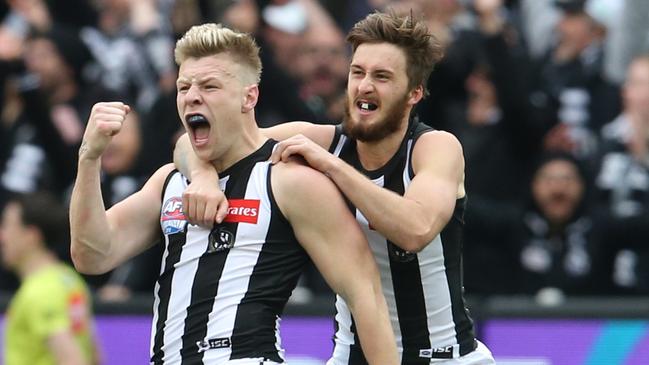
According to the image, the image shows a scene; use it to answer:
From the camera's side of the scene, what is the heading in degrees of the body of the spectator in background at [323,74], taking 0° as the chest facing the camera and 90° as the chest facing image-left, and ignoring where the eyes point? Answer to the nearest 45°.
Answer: approximately 0°

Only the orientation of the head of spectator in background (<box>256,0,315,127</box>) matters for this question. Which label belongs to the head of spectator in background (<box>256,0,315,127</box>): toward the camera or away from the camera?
toward the camera

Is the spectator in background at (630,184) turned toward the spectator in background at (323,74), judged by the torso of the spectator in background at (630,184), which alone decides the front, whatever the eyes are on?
no

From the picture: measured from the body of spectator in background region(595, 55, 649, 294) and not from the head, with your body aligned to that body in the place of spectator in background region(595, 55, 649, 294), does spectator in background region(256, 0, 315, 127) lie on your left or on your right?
on your right

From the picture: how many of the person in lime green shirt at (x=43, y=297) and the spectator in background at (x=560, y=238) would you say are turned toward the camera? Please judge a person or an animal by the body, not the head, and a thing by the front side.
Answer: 1

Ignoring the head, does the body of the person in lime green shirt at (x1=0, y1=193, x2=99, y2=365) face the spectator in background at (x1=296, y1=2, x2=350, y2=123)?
no

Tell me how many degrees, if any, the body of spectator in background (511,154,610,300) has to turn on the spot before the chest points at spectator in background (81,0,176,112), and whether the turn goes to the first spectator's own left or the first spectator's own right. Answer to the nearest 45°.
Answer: approximately 90° to the first spectator's own right

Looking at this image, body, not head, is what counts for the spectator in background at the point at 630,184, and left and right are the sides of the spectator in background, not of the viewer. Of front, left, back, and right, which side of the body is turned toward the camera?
front

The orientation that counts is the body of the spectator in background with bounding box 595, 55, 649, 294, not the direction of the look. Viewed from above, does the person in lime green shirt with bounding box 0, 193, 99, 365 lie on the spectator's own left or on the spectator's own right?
on the spectator's own right

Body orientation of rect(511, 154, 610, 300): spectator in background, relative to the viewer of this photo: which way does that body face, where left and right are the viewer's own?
facing the viewer

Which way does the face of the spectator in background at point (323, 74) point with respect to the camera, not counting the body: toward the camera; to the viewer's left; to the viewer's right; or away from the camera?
toward the camera

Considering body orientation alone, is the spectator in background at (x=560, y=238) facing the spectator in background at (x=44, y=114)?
no

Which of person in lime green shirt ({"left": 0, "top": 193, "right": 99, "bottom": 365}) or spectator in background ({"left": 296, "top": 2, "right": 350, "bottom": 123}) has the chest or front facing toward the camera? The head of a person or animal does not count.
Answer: spectator in background ({"left": 296, "top": 2, "right": 350, "bottom": 123})
